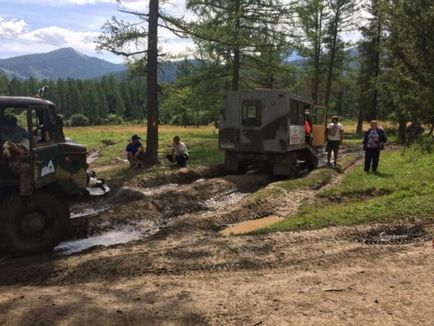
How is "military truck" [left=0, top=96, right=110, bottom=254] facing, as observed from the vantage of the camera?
facing to the right of the viewer

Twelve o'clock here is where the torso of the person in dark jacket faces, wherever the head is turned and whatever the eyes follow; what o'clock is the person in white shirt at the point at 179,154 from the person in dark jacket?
The person in white shirt is roughly at 3 o'clock from the person in dark jacket.

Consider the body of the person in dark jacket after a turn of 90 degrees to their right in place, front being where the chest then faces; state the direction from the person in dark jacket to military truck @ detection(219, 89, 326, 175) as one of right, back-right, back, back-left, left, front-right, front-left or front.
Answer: front

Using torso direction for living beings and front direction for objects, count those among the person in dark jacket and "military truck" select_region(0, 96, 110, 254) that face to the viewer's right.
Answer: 1

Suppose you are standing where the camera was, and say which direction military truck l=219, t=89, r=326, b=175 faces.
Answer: facing away from the viewer and to the right of the viewer

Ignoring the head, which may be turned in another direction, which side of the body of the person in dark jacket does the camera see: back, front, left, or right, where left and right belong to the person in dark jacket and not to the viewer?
front

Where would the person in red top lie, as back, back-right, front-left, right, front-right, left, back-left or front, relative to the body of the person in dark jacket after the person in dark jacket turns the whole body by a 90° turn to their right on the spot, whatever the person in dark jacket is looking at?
front-right

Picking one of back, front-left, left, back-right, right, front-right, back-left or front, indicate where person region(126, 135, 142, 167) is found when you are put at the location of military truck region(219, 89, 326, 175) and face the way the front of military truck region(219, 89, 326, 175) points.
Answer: back-left

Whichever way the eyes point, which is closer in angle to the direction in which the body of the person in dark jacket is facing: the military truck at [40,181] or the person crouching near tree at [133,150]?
the military truck
